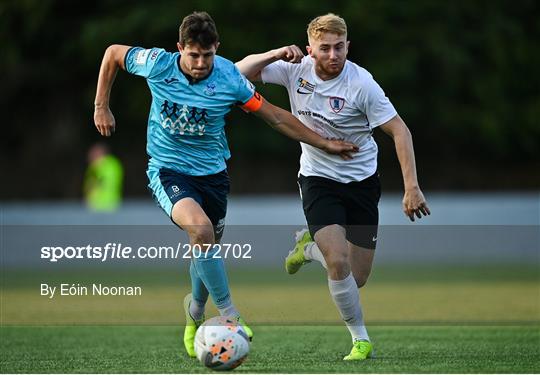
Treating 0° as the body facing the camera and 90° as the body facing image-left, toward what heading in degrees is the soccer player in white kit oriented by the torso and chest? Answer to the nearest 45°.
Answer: approximately 0°

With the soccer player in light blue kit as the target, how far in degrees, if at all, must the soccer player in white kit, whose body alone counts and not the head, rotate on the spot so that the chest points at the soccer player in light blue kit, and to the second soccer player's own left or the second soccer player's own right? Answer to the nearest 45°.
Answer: approximately 90° to the second soccer player's own right

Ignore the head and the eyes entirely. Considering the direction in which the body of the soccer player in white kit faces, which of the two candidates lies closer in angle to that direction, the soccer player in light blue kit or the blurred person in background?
the soccer player in light blue kit

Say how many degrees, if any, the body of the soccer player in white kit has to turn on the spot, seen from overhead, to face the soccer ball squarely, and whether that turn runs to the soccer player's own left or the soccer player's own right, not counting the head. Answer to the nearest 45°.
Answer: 0° — they already face it

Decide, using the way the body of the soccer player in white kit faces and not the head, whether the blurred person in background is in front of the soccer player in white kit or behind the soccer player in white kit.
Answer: behind
